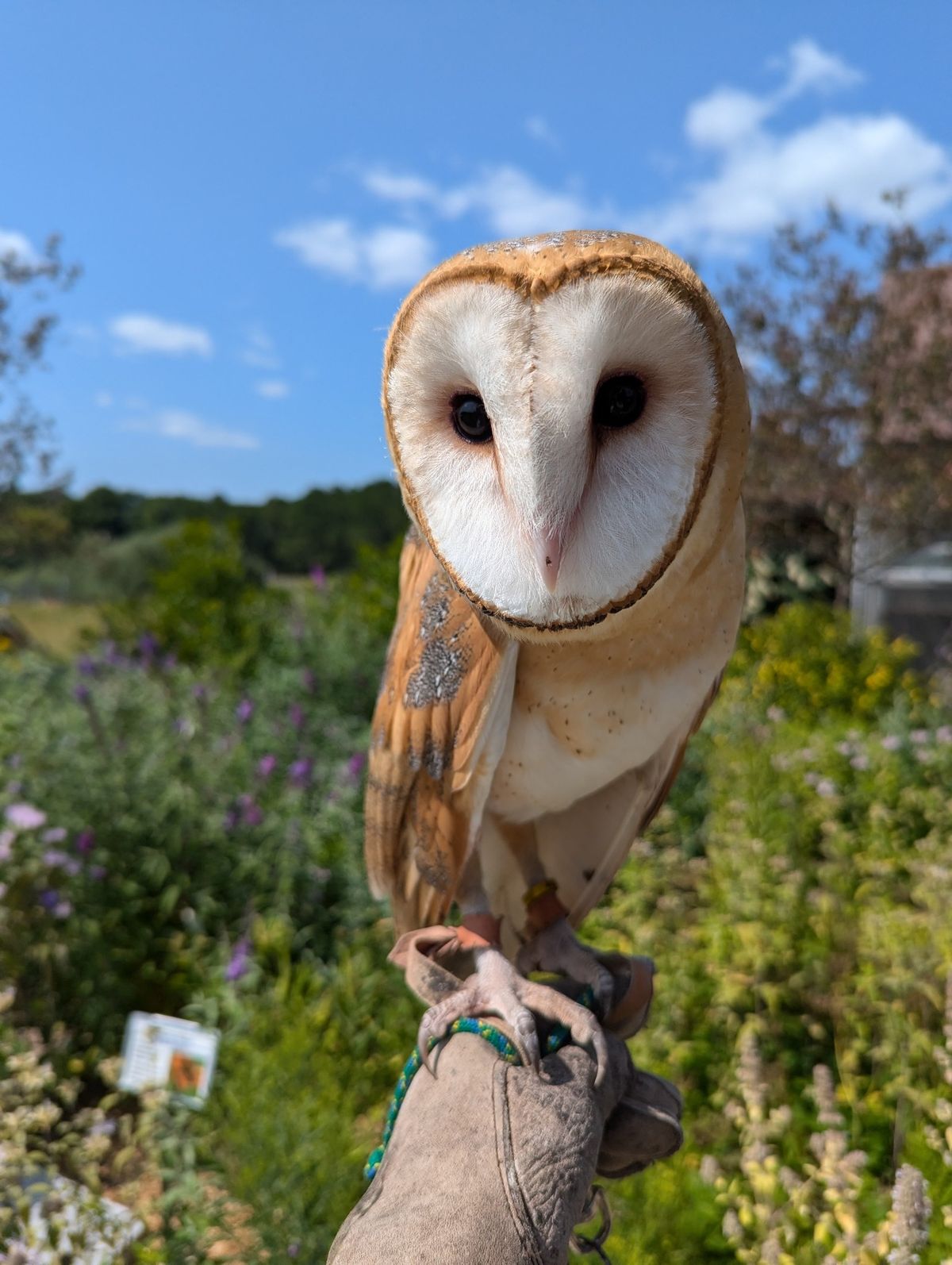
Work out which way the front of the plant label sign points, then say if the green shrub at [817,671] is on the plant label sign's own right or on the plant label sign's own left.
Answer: on the plant label sign's own left

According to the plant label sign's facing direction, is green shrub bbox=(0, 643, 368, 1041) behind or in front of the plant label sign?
behind

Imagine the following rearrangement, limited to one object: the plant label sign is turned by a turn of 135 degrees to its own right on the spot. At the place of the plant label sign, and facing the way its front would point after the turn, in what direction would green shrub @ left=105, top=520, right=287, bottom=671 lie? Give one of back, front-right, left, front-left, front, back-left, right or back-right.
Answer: front-right

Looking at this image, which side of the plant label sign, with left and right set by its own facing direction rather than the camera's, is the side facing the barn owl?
front

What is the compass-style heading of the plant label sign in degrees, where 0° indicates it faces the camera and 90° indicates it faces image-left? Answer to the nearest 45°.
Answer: approximately 0°

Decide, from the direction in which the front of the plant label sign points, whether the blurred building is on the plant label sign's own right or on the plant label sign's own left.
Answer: on the plant label sign's own left
